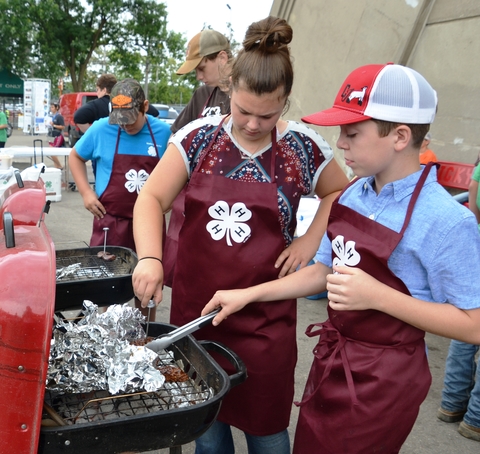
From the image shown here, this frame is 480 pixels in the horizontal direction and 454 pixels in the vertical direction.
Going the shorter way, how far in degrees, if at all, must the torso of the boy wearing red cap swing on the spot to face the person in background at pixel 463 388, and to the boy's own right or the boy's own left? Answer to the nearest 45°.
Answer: approximately 180°

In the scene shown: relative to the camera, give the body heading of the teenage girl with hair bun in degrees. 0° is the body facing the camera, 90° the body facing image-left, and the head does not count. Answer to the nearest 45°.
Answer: approximately 0°

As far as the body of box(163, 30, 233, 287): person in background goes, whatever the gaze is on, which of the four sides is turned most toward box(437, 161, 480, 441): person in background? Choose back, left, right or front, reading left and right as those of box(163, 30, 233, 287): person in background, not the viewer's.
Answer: left

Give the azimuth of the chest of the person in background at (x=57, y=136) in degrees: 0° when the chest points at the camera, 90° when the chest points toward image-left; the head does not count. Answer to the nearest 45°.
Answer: approximately 45°

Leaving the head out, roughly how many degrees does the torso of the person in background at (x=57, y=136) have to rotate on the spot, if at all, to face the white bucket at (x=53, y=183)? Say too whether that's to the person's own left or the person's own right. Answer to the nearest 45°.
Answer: approximately 45° to the person's own left

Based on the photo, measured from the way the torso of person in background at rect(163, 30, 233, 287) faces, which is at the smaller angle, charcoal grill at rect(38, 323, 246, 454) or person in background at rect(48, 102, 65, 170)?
the charcoal grill

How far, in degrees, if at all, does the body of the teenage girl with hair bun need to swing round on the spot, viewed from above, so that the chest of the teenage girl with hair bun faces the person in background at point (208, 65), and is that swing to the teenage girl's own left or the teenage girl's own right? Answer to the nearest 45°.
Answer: approximately 180°

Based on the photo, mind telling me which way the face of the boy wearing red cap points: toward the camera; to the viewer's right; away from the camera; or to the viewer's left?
to the viewer's left

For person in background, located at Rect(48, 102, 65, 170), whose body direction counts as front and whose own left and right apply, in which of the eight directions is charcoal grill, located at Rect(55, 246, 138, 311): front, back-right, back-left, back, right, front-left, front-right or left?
front-left

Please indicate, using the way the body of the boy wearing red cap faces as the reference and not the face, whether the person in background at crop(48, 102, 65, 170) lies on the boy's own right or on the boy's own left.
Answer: on the boy's own right
